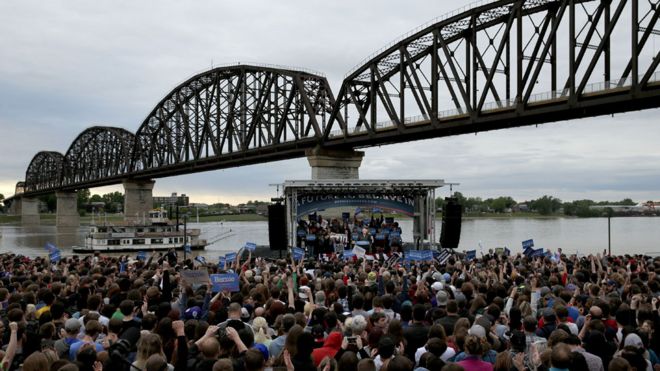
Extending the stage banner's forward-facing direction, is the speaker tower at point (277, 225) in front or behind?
in front

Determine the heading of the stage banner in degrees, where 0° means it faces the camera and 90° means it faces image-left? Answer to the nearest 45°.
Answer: approximately 0°
